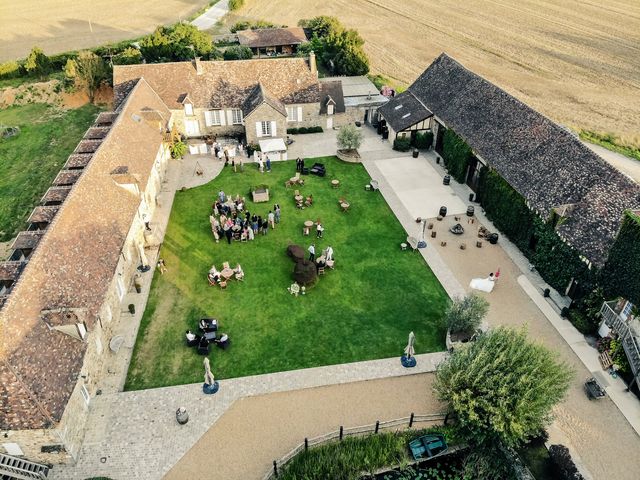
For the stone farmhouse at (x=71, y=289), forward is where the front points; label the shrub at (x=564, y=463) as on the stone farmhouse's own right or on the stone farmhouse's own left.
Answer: on the stone farmhouse's own right

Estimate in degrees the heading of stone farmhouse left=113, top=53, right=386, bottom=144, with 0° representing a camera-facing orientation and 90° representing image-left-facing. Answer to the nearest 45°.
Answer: approximately 0°

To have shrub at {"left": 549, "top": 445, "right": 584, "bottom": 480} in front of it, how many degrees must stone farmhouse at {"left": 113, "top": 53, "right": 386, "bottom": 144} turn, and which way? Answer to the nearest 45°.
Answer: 0° — it already faces it

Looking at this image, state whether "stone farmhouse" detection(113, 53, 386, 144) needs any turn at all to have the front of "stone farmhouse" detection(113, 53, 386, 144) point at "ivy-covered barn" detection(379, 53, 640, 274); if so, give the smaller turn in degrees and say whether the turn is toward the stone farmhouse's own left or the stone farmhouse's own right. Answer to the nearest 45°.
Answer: approximately 45° to the stone farmhouse's own left

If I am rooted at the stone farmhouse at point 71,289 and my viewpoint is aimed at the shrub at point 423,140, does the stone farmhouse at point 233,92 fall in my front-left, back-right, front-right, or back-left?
front-left

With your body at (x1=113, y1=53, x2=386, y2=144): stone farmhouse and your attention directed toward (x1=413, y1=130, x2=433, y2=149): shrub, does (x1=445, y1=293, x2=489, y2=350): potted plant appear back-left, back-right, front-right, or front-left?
front-right

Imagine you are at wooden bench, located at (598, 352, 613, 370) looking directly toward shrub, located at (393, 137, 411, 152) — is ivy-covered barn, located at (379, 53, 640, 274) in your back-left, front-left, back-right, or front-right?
front-right

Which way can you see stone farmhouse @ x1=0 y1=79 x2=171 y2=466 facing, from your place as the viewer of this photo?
facing to the right of the viewer

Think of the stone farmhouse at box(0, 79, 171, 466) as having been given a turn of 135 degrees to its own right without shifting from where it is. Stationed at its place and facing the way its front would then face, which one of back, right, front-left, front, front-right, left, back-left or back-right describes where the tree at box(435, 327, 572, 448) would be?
left

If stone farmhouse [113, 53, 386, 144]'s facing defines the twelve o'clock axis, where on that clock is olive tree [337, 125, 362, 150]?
The olive tree is roughly at 10 o'clock from the stone farmhouse.

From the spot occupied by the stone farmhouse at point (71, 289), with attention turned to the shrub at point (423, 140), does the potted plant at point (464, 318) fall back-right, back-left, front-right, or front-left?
front-right

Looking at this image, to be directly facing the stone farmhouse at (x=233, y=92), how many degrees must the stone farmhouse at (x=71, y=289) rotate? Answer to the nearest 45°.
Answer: approximately 45° to its left

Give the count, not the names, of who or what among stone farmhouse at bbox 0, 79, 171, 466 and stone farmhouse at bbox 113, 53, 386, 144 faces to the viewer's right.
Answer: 1

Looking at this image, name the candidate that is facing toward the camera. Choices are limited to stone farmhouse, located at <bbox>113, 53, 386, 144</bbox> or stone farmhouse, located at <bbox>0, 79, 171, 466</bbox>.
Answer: stone farmhouse, located at <bbox>113, 53, 386, 144</bbox>

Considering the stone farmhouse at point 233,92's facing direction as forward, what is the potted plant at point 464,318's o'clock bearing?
The potted plant is roughly at 11 o'clock from the stone farmhouse.

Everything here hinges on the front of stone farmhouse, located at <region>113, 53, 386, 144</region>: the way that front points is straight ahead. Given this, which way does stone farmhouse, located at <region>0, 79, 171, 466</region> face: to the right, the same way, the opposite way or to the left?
to the left

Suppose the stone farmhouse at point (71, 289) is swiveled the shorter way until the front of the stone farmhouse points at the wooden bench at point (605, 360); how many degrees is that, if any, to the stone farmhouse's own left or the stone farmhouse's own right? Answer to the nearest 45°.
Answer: approximately 45° to the stone farmhouse's own right

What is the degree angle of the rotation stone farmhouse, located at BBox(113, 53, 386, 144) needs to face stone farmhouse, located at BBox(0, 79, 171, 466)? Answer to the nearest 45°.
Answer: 0° — it already faces it
